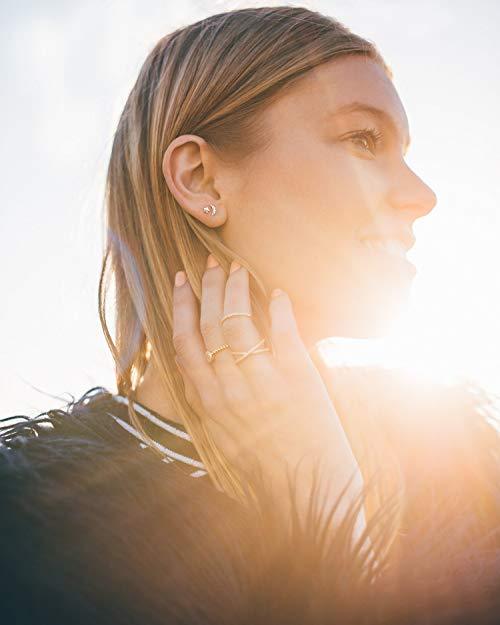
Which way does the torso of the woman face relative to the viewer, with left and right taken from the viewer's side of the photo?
facing the viewer and to the right of the viewer

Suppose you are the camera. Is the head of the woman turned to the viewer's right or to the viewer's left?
to the viewer's right
